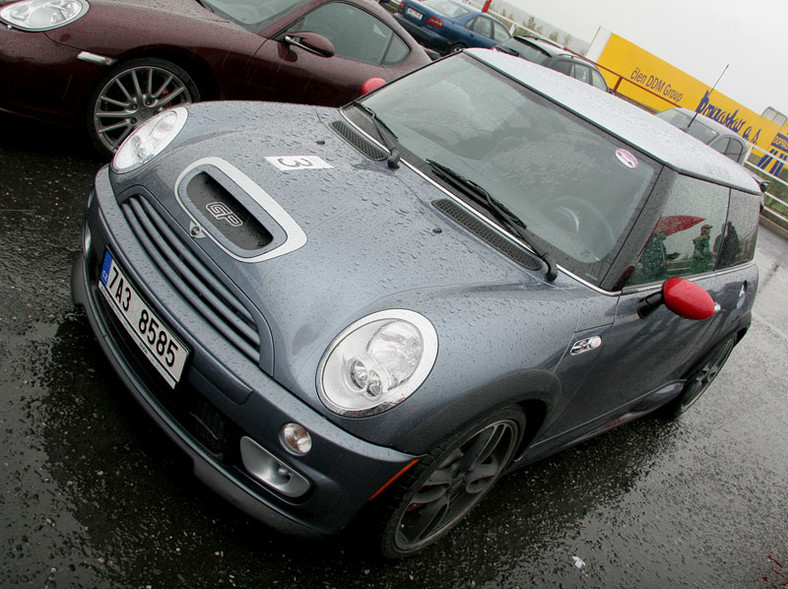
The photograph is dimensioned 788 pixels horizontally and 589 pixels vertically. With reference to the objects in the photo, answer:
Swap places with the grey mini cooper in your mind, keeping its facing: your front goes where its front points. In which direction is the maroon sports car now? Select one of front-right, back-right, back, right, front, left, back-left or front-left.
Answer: right

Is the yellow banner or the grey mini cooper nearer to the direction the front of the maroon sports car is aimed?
the grey mini cooper

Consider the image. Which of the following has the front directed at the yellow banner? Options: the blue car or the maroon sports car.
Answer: the blue car

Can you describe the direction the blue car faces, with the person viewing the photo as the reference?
facing away from the viewer and to the right of the viewer

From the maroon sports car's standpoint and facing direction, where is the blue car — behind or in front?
behind

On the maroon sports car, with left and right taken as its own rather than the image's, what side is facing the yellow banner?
back

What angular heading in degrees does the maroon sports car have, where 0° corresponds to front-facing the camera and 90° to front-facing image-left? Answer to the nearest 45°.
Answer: approximately 45°

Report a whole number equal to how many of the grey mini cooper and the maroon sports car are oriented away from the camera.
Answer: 0

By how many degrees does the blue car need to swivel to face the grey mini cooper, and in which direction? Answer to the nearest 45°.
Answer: approximately 135° to its right

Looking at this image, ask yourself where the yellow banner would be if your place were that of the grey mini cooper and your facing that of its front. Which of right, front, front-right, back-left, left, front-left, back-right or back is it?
back-right
